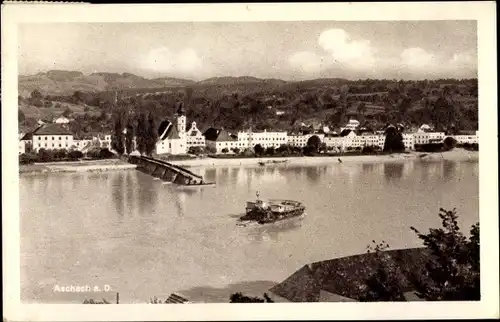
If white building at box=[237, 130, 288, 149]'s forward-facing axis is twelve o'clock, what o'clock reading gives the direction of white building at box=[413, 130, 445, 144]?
white building at box=[413, 130, 445, 144] is roughly at 9 o'clock from white building at box=[237, 130, 288, 149].

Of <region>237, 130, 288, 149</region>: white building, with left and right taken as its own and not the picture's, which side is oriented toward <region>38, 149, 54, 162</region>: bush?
right

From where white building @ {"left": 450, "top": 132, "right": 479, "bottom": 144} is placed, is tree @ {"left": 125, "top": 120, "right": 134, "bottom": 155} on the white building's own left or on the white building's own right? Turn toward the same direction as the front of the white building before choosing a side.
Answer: on the white building's own right

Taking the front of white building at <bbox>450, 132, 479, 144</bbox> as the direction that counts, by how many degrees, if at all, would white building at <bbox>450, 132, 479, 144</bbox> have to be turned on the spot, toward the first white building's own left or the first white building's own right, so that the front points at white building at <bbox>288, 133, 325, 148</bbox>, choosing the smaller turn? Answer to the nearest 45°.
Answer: approximately 90° to the first white building's own right

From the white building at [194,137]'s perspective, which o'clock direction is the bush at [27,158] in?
The bush is roughly at 3 o'clock from the white building.

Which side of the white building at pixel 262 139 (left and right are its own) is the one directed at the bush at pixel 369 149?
left

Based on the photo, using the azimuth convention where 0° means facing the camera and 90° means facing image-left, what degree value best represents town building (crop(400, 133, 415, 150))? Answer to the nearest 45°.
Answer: approximately 0°

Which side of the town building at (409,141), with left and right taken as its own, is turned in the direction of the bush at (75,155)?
right
